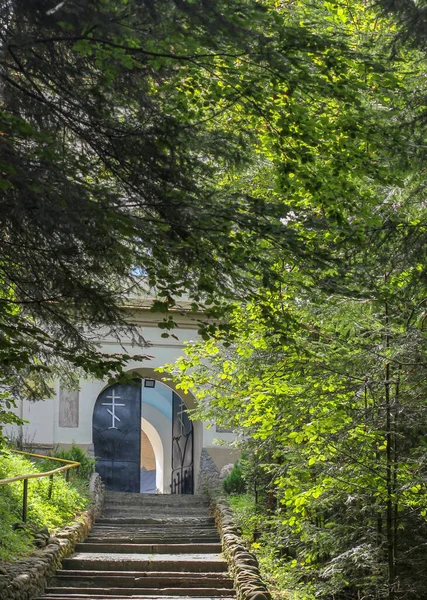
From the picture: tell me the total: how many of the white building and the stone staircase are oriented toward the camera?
2

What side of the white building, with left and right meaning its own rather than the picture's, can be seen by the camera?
front

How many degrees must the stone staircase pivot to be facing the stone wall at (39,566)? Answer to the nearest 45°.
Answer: approximately 45° to its right

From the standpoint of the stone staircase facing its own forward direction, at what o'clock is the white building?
The white building is roughly at 6 o'clock from the stone staircase.

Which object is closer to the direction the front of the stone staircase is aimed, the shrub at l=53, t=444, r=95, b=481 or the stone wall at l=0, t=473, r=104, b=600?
the stone wall

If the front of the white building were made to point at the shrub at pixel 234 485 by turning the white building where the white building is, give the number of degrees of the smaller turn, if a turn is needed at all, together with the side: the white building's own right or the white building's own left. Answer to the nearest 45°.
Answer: approximately 45° to the white building's own left

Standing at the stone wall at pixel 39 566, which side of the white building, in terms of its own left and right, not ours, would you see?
front

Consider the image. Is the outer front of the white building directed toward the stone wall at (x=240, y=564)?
yes

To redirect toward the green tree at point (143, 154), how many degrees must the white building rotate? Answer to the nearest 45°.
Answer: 0° — it already faces it

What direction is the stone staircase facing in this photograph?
toward the camera

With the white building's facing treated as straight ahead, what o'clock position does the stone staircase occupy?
The stone staircase is roughly at 12 o'clock from the white building.
